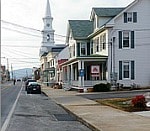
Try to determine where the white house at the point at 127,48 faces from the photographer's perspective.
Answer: facing to the left of the viewer

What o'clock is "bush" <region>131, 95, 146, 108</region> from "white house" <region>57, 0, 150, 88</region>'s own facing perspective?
The bush is roughly at 9 o'clock from the white house.
